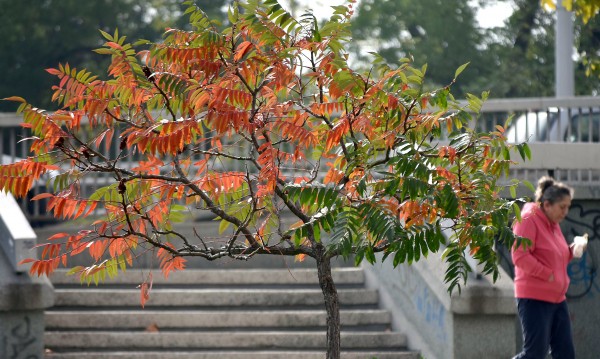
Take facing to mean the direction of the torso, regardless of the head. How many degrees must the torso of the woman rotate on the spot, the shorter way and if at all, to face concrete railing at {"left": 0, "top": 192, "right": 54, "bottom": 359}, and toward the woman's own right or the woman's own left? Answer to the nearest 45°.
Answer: approximately 135° to the woman's own right

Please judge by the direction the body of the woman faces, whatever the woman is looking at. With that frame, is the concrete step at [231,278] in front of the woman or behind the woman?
behind

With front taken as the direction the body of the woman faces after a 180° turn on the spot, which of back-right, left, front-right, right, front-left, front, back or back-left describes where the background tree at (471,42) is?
front-right

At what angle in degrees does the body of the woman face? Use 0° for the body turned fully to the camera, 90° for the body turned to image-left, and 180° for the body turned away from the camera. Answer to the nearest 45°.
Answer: approximately 315°

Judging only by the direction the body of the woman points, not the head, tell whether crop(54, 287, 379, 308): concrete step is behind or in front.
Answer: behind

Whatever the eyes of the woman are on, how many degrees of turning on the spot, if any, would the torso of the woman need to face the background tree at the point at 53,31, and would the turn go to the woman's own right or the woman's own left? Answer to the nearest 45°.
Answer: approximately 180°

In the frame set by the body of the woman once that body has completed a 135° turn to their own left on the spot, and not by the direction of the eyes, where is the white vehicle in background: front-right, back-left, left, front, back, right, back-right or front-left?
front

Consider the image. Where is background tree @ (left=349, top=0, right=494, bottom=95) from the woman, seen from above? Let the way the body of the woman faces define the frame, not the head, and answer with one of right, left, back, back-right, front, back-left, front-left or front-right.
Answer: back-left
